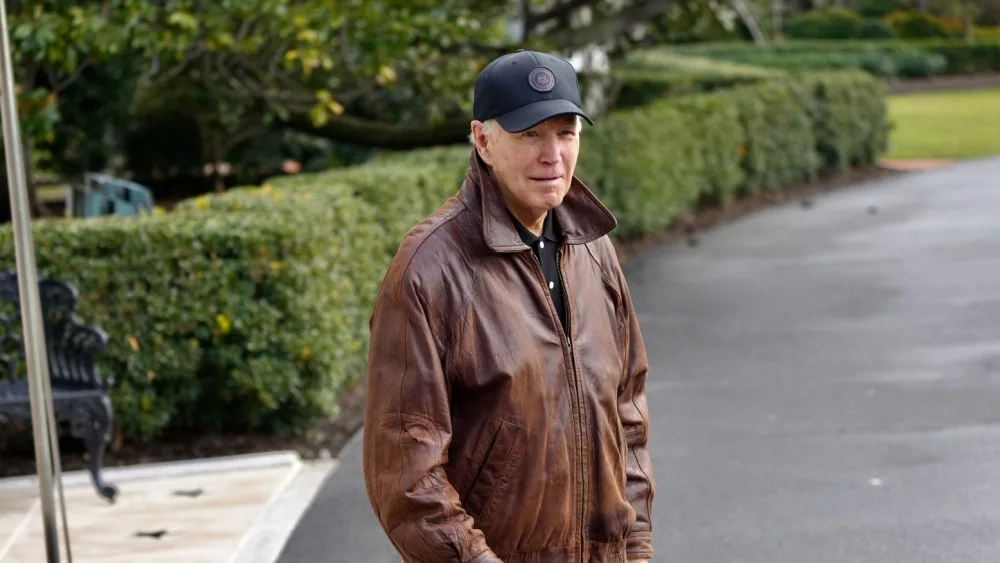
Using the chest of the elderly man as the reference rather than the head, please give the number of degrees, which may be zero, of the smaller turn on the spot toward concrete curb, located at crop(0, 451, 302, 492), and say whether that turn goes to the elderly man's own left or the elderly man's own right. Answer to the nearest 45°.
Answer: approximately 180°

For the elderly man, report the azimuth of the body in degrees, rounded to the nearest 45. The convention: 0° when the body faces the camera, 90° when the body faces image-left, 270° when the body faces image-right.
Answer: approximately 315°

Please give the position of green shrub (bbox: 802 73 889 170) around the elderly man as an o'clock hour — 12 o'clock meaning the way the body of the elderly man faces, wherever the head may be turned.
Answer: The green shrub is roughly at 8 o'clock from the elderly man.

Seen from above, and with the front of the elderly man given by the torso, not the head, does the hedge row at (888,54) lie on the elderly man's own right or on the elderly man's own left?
on the elderly man's own left

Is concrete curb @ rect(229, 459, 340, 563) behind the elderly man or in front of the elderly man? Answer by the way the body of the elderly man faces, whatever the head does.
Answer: behind

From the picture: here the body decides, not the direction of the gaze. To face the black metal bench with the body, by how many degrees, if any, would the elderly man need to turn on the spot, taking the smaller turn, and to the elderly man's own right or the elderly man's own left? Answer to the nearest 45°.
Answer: approximately 180°
